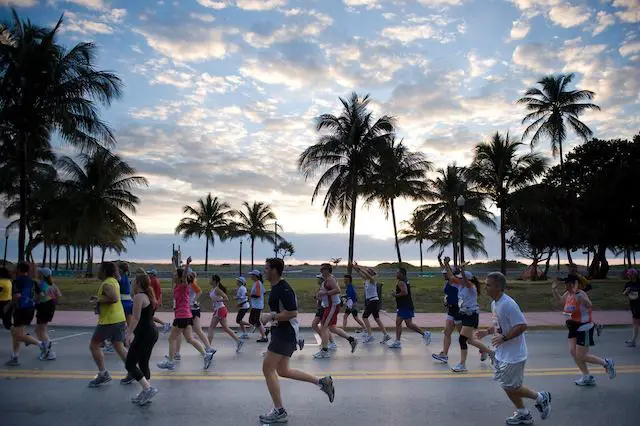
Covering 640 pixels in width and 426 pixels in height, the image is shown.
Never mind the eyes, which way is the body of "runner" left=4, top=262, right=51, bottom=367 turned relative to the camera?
to the viewer's left

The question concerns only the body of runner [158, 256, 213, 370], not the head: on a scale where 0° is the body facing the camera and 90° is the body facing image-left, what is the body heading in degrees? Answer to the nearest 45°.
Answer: approximately 90°

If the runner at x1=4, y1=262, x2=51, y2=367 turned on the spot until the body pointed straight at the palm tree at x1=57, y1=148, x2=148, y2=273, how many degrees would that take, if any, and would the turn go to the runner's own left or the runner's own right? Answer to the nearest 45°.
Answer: approximately 90° to the runner's own right

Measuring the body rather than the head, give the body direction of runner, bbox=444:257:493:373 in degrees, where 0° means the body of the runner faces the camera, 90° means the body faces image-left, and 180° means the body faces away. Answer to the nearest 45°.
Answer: approximately 90°

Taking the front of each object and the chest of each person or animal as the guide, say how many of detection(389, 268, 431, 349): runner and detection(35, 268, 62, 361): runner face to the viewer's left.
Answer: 2

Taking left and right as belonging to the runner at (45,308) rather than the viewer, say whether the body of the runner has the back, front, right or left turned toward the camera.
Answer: left

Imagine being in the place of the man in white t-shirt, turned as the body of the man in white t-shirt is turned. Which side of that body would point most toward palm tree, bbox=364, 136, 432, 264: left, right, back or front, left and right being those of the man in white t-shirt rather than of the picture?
right

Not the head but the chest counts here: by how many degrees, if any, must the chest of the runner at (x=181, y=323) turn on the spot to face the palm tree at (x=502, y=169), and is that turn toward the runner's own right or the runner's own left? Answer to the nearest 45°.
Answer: approximately 135° to the runner's own right

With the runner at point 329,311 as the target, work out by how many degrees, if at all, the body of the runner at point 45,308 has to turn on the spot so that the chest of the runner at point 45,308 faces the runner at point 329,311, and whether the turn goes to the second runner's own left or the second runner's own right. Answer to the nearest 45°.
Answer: approximately 180°

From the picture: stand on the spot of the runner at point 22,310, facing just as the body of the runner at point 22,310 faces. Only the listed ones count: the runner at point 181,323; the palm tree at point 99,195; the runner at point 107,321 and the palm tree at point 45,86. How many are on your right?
2

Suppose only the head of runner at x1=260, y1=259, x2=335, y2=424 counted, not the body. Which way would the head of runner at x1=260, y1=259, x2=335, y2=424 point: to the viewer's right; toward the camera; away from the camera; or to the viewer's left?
to the viewer's left

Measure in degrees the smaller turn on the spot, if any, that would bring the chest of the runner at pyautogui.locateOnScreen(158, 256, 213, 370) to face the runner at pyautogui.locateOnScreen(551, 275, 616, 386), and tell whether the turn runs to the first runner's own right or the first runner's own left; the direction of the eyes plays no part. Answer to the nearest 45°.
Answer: approximately 135° to the first runner's own left

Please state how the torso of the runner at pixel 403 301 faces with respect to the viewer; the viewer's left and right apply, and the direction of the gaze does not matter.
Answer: facing to the left of the viewer

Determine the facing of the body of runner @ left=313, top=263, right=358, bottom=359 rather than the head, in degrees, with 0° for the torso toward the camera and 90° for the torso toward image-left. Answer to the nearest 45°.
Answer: approximately 90°
